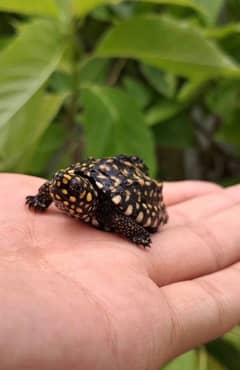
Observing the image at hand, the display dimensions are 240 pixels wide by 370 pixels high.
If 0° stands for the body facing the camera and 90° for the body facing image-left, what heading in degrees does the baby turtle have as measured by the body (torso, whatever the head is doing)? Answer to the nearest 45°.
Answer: approximately 45°

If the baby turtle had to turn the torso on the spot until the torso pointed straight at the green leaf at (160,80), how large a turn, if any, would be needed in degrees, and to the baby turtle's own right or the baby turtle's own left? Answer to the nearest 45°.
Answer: approximately 135° to the baby turtle's own right

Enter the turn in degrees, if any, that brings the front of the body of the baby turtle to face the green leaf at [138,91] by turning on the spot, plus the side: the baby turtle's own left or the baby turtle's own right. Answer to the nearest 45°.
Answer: approximately 135° to the baby turtle's own right

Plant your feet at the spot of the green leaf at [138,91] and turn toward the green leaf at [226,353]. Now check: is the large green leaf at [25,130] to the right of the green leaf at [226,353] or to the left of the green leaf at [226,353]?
right

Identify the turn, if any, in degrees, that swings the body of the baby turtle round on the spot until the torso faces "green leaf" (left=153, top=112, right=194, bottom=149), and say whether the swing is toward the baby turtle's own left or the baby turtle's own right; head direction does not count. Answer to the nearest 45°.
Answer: approximately 135° to the baby turtle's own right
